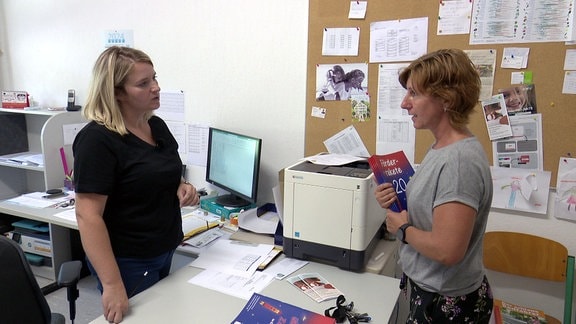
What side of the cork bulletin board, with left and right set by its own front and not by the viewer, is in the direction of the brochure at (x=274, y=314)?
front

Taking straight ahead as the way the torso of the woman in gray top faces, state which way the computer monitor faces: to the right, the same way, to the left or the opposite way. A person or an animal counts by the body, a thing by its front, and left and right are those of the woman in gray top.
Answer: to the left

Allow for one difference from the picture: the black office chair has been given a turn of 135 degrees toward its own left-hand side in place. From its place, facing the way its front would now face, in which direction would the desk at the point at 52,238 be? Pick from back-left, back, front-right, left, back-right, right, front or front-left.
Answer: right

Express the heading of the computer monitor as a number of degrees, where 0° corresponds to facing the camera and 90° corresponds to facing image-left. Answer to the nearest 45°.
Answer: approximately 45°

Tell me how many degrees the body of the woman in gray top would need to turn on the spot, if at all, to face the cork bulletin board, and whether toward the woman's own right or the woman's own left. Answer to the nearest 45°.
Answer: approximately 90° to the woman's own right

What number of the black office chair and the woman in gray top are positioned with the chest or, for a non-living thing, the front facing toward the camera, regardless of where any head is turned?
0

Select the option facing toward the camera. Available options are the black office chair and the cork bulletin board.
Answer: the cork bulletin board

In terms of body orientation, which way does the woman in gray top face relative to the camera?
to the viewer's left

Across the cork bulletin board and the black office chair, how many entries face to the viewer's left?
0

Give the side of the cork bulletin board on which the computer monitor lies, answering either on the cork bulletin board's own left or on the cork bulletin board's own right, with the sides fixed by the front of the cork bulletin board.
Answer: on the cork bulletin board's own right

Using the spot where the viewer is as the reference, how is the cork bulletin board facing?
facing the viewer

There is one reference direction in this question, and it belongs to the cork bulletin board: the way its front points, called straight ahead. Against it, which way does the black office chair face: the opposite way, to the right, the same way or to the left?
the opposite way

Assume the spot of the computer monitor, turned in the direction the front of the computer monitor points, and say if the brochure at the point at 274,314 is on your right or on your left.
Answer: on your left

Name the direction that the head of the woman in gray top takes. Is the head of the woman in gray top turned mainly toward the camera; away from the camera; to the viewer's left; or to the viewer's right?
to the viewer's left

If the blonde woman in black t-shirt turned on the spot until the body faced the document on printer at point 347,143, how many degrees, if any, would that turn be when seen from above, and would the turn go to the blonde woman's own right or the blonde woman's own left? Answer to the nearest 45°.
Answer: approximately 90° to the blonde woman's own left

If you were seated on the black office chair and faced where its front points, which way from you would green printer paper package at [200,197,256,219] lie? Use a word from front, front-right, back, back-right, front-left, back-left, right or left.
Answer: front

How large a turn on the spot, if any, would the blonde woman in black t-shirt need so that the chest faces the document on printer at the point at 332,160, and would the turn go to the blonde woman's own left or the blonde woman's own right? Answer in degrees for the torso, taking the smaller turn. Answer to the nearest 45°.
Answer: approximately 45° to the blonde woman's own left

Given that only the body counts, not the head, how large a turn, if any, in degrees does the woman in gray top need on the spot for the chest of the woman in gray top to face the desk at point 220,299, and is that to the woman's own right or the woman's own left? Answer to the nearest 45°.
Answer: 0° — they already face it

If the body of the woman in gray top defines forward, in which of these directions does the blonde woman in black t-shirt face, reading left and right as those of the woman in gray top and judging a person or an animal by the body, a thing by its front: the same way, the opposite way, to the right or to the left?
the opposite way

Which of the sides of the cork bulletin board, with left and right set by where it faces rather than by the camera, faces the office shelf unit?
right
